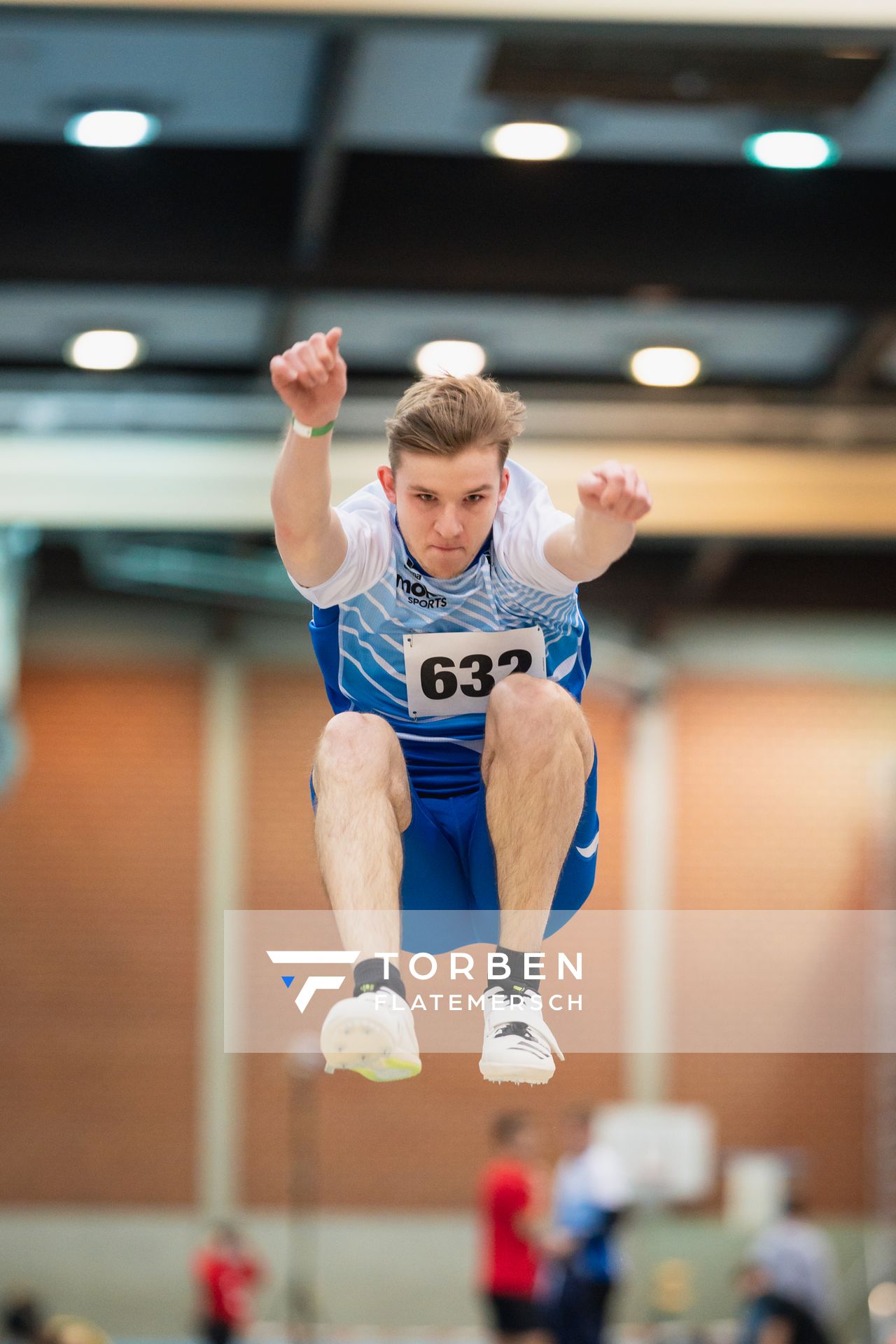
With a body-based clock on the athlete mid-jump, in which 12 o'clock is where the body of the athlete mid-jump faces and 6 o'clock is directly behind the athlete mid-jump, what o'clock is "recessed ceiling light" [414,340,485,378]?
The recessed ceiling light is roughly at 6 o'clock from the athlete mid-jump.

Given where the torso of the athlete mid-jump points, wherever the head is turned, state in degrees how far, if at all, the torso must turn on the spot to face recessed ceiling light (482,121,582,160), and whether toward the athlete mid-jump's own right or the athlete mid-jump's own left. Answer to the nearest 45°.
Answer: approximately 180°

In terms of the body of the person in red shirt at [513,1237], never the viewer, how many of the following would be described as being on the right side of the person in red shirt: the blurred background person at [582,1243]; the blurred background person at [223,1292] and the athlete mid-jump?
1

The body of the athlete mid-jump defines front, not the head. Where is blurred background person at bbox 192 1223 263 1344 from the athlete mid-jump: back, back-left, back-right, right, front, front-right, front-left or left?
back

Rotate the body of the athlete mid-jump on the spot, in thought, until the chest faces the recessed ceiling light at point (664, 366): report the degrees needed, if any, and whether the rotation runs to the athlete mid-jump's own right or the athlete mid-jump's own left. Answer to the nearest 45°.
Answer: approximately 180°

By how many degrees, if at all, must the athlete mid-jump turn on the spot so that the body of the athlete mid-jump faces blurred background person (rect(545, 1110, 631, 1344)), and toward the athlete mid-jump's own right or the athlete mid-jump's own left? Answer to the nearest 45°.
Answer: approximately 180°

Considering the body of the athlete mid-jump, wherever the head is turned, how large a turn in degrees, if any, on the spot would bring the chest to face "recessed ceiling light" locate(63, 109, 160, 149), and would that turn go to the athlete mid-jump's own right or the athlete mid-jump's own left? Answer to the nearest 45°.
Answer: approximately 180°

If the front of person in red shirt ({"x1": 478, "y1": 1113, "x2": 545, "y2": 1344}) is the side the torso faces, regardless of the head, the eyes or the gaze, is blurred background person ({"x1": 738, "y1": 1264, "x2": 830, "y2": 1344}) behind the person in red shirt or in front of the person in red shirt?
in front
